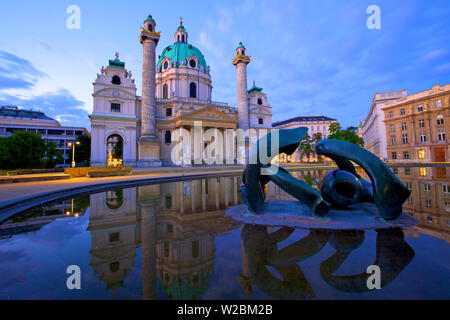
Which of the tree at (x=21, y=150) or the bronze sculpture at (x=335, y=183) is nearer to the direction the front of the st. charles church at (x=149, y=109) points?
the bronze sculpture

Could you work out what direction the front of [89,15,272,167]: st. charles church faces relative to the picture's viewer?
facing the viewer and to the right of the viewer

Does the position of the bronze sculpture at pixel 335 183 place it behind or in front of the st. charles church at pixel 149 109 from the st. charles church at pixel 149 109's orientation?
in front

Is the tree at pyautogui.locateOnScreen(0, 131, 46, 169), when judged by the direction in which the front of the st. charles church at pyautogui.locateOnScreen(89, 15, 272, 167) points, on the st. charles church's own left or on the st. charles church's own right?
on the st. charles church's own right
